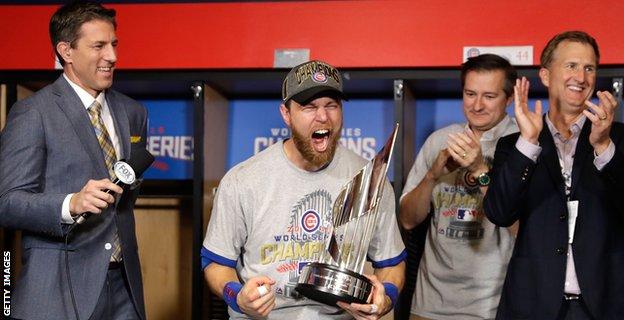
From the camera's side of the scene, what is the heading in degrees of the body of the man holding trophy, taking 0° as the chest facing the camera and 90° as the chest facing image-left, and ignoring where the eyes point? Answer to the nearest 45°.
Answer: approximately 0°

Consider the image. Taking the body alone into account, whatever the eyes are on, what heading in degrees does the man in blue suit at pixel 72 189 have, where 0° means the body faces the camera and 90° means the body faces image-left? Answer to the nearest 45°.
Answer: approximately 315°

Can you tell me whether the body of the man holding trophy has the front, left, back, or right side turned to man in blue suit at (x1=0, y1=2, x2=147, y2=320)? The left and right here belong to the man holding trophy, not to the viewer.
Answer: right

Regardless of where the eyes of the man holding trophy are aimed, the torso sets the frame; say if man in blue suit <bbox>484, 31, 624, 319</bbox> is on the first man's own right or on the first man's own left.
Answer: on the first man's own left
